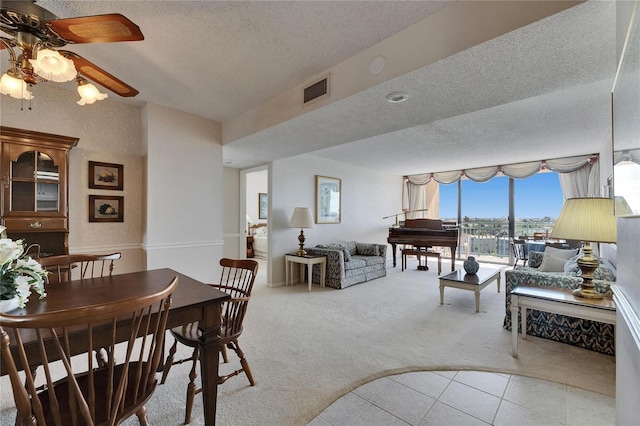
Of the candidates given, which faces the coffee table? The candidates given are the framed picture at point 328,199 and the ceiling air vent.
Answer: the framed picture

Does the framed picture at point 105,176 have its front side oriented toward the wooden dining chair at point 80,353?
yes

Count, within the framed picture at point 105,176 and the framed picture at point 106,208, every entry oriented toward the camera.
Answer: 2

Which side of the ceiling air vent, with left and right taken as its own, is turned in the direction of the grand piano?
back

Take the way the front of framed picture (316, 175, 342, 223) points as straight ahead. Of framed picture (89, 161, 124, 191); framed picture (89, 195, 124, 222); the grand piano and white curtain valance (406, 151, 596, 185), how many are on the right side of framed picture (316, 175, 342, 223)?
2

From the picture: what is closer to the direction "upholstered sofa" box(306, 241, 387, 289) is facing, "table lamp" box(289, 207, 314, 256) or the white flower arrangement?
the white flower arrangement

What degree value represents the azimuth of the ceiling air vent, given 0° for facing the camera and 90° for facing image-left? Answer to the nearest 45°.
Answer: approximately 45°
